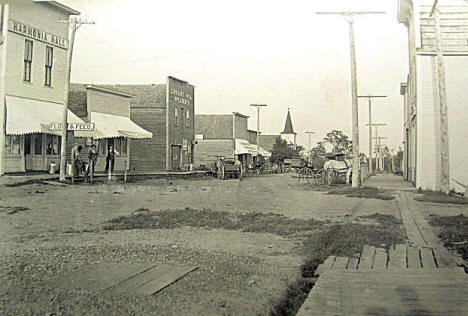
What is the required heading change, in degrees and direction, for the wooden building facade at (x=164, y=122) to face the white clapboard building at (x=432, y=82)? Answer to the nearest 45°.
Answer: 0° — it already faces it

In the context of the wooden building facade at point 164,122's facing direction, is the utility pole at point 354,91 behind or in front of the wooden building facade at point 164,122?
in front

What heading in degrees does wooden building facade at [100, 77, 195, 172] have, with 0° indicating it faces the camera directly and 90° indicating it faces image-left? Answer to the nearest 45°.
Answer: approximately 315°

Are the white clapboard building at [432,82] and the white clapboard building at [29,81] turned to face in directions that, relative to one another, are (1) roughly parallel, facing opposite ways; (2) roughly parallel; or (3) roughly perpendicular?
roughly parallel, facing opposite ways

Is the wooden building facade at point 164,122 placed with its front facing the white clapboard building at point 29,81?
no

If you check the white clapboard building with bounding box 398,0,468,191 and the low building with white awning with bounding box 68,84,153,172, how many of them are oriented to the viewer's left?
1

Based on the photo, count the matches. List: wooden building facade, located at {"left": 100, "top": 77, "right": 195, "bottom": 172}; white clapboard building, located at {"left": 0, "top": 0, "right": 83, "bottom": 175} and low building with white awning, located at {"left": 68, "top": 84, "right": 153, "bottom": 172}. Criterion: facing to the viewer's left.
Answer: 0

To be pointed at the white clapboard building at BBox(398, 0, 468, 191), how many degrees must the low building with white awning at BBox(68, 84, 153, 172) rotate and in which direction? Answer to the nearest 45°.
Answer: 0° — it already faces it

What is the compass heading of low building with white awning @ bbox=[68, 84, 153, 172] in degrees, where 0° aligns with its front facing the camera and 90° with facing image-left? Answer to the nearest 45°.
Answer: approximately 315°

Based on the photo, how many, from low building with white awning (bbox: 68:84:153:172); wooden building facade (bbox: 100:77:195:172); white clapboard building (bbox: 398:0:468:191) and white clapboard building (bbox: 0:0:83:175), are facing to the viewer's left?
1

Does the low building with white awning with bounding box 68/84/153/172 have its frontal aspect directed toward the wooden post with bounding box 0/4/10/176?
no

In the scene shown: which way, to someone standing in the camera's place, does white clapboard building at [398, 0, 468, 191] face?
facing to the left of the viewer

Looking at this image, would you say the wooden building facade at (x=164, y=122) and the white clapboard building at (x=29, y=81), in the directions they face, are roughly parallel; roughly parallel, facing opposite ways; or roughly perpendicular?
roughly parallel

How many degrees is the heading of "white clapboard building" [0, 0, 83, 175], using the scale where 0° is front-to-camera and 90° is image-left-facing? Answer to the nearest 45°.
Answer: approximately 315°
